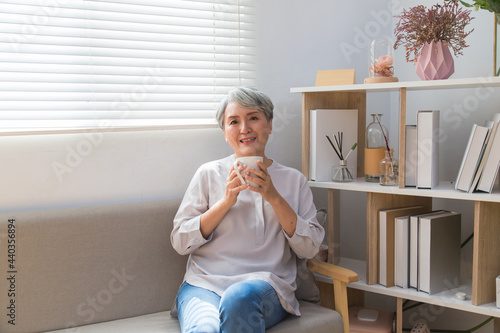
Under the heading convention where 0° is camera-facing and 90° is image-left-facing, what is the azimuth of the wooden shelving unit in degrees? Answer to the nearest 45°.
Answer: approximately 45°

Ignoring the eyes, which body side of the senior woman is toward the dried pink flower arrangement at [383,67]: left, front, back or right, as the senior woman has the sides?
left

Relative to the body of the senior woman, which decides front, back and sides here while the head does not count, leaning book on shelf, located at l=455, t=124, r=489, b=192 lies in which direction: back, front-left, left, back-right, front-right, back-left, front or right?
left

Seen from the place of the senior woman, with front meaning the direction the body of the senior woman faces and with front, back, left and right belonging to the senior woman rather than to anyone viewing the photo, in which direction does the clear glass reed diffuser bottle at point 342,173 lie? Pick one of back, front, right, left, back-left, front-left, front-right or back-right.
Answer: back-left

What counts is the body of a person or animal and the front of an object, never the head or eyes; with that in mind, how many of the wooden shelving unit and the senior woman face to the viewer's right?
0

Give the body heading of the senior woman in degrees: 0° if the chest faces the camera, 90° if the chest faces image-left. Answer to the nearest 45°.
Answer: approximately 0°

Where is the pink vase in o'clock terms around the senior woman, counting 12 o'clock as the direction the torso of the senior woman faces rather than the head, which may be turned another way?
The pink vase is roughly at 9 o'clock from the senior woman.
